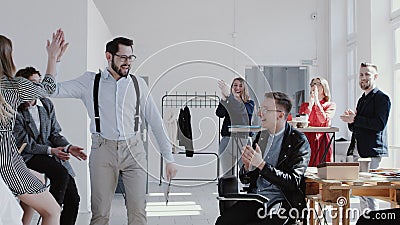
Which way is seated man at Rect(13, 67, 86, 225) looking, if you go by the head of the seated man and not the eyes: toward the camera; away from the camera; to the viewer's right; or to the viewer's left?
to the viewer's right

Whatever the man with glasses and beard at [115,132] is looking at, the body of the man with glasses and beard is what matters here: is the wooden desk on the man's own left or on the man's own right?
on the man's own left

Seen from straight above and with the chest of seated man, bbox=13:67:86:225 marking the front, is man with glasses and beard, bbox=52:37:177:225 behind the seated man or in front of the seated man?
in front

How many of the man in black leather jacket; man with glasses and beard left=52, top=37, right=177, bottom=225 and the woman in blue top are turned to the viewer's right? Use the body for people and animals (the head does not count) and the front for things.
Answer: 0

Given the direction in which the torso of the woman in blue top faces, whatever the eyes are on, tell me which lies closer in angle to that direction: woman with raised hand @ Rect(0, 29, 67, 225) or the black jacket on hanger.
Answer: the woman with raised hand

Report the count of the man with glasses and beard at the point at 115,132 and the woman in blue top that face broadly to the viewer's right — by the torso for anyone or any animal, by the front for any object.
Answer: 0

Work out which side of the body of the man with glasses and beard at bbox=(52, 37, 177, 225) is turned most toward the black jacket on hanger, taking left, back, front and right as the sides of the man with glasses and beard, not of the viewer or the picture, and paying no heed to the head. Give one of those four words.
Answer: back

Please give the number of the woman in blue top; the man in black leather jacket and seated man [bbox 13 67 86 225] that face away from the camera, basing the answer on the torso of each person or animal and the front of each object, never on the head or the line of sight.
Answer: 0

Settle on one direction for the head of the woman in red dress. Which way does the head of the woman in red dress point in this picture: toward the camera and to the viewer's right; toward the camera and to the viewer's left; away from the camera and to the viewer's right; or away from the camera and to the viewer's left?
toward the camera and to the viewer's left

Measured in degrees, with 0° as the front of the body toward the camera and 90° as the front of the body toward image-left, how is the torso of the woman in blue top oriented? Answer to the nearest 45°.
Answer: approximately 45°

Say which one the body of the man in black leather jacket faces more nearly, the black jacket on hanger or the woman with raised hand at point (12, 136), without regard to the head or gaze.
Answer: the woman with raised hand

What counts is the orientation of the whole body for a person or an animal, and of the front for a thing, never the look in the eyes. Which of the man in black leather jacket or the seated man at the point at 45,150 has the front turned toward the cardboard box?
the seated man

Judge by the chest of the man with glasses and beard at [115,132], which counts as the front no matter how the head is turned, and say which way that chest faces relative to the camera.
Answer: toward the camera
